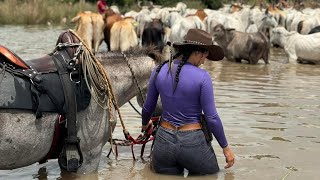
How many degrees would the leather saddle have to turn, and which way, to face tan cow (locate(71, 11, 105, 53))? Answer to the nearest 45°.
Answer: approximately 90° to its left

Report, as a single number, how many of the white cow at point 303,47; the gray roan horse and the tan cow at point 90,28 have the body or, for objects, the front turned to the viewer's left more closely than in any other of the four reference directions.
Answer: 1

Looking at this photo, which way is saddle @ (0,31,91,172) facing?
to the viewer's right

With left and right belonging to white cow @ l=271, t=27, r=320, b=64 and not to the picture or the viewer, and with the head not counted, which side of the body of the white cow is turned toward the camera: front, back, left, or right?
left

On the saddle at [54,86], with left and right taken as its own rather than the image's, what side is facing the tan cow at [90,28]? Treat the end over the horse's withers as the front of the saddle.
left

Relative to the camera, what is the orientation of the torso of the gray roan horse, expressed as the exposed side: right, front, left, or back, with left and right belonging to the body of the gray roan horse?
right

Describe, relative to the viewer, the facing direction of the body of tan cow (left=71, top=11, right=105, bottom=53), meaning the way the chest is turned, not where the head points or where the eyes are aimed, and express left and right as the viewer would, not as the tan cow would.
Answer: facing away from the viewer

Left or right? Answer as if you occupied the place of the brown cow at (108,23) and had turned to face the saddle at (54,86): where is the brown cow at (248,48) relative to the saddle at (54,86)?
left

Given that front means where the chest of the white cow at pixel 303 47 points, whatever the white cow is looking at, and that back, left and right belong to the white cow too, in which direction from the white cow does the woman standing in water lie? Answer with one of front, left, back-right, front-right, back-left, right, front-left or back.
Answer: left

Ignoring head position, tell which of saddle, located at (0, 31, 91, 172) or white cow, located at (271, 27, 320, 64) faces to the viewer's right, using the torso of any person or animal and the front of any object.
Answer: the saddle
